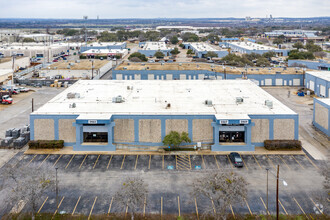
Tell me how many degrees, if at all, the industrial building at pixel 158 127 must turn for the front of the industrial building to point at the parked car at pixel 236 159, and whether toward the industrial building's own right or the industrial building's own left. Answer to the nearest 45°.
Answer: approximately 45° to the industrial building's own left

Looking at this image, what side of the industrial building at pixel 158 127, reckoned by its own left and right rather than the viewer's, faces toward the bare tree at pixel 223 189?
front

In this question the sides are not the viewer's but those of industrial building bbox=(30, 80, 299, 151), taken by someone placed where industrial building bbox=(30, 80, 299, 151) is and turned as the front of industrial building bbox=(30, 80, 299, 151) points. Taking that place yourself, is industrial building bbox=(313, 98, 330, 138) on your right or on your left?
on your left

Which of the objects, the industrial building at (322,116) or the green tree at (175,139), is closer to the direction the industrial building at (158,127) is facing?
the green tree

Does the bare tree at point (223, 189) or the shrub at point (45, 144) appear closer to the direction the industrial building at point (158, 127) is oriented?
the bare tree

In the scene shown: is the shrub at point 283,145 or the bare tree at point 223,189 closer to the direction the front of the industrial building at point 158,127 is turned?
the bare tree

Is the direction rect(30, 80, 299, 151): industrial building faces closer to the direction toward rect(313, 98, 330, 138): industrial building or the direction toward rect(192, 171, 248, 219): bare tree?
the bare tree

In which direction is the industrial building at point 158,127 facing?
toward the camera

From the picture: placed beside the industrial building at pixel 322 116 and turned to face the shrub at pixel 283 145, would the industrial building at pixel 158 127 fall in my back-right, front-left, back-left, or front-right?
front-right

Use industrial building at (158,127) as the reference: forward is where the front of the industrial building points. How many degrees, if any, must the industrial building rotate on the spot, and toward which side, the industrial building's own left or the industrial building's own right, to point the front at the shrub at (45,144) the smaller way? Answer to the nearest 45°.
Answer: approximately 90° to the industrial building's own right

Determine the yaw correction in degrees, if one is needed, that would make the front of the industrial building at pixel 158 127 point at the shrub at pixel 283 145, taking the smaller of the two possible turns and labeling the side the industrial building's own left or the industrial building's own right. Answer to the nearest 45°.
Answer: approximately 90° to the industrial building's own left
